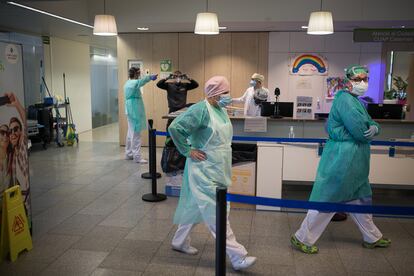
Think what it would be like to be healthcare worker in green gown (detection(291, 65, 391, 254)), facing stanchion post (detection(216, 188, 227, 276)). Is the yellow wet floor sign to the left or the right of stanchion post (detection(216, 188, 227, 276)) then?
right

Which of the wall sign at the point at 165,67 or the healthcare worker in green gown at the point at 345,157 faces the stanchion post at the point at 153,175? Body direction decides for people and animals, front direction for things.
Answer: the wall sign

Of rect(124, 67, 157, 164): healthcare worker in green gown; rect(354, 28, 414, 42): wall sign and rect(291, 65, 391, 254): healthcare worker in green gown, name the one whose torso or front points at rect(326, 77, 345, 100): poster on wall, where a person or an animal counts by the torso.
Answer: rect(124, 67, 157, 164): healthcare worker in green gown

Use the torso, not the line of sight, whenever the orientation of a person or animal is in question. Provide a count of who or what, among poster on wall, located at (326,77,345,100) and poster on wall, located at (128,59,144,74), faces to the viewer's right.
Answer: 0

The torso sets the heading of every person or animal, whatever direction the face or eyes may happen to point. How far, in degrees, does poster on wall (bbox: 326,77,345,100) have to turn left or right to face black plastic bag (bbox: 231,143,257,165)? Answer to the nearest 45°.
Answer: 0° — it already faces it

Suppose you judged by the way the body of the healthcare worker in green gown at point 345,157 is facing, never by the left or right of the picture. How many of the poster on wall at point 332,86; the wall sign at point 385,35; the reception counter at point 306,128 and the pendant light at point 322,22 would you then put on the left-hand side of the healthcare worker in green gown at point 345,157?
4

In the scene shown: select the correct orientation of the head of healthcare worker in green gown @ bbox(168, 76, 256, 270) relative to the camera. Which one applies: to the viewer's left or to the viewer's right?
to the viewer's right

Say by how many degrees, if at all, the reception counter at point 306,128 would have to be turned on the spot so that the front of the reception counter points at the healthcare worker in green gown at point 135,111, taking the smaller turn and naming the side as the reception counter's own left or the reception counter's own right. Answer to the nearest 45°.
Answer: approximately 90° to the reception counter's own right

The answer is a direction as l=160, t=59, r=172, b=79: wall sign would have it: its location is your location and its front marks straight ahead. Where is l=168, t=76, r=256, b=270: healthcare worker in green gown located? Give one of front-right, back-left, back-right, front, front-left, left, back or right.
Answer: front

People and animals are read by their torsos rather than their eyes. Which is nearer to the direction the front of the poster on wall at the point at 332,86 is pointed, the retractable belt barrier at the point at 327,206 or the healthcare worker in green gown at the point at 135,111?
the retractable belt barrier

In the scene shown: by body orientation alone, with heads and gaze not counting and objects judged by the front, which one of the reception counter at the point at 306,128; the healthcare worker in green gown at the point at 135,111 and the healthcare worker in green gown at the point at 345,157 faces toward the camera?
the reception counter
